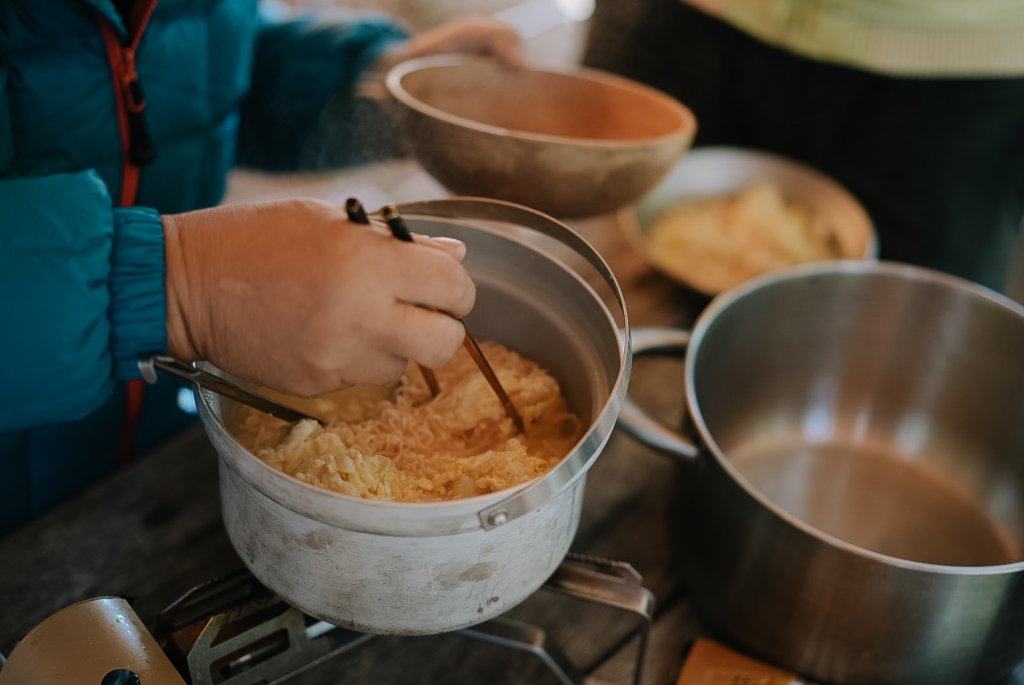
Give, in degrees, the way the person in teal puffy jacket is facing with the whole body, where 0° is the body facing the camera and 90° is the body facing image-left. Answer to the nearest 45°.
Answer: approximately 315°

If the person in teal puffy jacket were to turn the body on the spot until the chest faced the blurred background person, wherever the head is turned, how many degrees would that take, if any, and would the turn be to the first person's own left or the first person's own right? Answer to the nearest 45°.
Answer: approximately 90° to the first person's own left

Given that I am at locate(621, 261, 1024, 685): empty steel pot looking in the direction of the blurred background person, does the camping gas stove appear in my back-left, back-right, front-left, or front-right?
back-left
